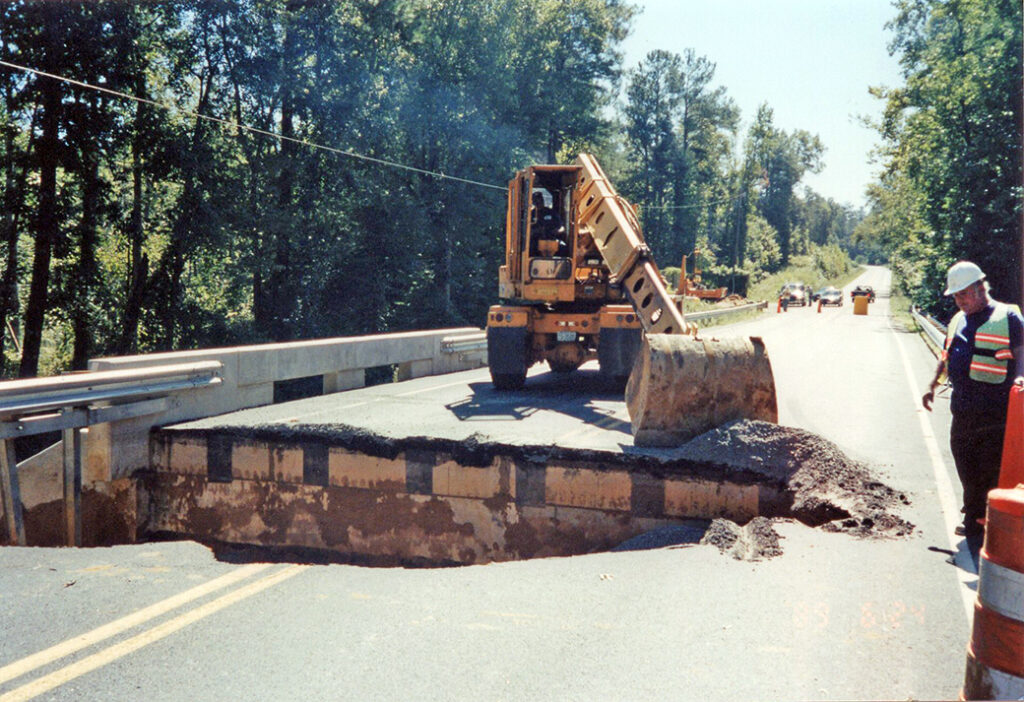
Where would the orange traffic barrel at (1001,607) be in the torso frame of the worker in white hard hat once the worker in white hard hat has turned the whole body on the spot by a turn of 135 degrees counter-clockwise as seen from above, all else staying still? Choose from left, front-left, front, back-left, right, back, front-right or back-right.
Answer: right

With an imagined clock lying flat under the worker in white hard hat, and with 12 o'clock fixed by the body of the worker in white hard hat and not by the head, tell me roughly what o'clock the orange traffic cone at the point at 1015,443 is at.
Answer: The orange traffic cone is roughly at 10 o'clock from the worker in white hard hat.

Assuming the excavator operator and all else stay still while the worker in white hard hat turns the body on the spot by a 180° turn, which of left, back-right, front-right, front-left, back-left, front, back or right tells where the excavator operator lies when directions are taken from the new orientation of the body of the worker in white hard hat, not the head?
left

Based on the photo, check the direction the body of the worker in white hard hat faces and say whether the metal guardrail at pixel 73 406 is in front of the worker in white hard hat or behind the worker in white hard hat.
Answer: in front

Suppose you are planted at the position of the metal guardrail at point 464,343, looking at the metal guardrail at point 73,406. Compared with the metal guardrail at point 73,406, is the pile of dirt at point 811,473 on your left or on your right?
left

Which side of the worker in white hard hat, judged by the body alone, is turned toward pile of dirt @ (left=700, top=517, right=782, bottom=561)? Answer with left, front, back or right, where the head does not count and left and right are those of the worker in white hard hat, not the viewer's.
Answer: front

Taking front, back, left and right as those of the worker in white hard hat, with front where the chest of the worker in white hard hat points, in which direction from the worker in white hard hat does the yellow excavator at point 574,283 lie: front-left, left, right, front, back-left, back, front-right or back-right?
right

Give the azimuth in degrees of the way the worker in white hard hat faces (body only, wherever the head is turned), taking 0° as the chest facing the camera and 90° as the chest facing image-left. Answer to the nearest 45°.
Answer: approximately 45°

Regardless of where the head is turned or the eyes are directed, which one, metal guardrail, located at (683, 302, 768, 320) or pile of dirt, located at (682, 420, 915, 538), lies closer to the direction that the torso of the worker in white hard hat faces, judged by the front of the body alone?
the pile of dirt
